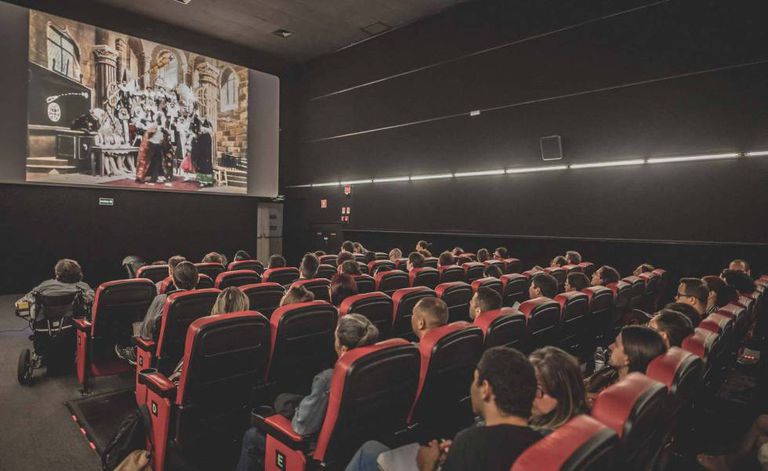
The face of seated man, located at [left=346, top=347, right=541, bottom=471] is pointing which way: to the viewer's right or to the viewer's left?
to the viewer's left

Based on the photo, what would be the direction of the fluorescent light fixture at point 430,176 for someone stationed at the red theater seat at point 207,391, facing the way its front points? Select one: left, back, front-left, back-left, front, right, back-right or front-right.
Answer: right

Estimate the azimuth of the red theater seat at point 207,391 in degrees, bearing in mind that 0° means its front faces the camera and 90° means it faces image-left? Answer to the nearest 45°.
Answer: approximately 135°

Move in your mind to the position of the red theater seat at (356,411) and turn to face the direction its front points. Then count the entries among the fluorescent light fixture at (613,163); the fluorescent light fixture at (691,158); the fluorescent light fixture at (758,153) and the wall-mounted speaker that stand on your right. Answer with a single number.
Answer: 4

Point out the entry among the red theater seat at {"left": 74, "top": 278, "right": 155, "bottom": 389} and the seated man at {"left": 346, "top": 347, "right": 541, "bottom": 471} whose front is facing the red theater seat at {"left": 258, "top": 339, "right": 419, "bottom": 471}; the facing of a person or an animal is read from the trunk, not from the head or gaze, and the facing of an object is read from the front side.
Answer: the seated man

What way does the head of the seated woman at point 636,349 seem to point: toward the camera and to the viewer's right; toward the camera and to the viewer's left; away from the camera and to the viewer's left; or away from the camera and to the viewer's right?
away from the camera and to the viewer's left

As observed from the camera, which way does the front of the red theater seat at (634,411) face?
facing away from the viewer and to the left of the viewer

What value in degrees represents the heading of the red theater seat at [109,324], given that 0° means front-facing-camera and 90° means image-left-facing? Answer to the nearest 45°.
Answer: approximately 135°

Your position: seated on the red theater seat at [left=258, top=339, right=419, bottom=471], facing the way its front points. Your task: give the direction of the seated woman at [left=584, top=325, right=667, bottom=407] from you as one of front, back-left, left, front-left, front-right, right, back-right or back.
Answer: back-right

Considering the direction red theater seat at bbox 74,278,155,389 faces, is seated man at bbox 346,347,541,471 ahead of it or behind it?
behind
